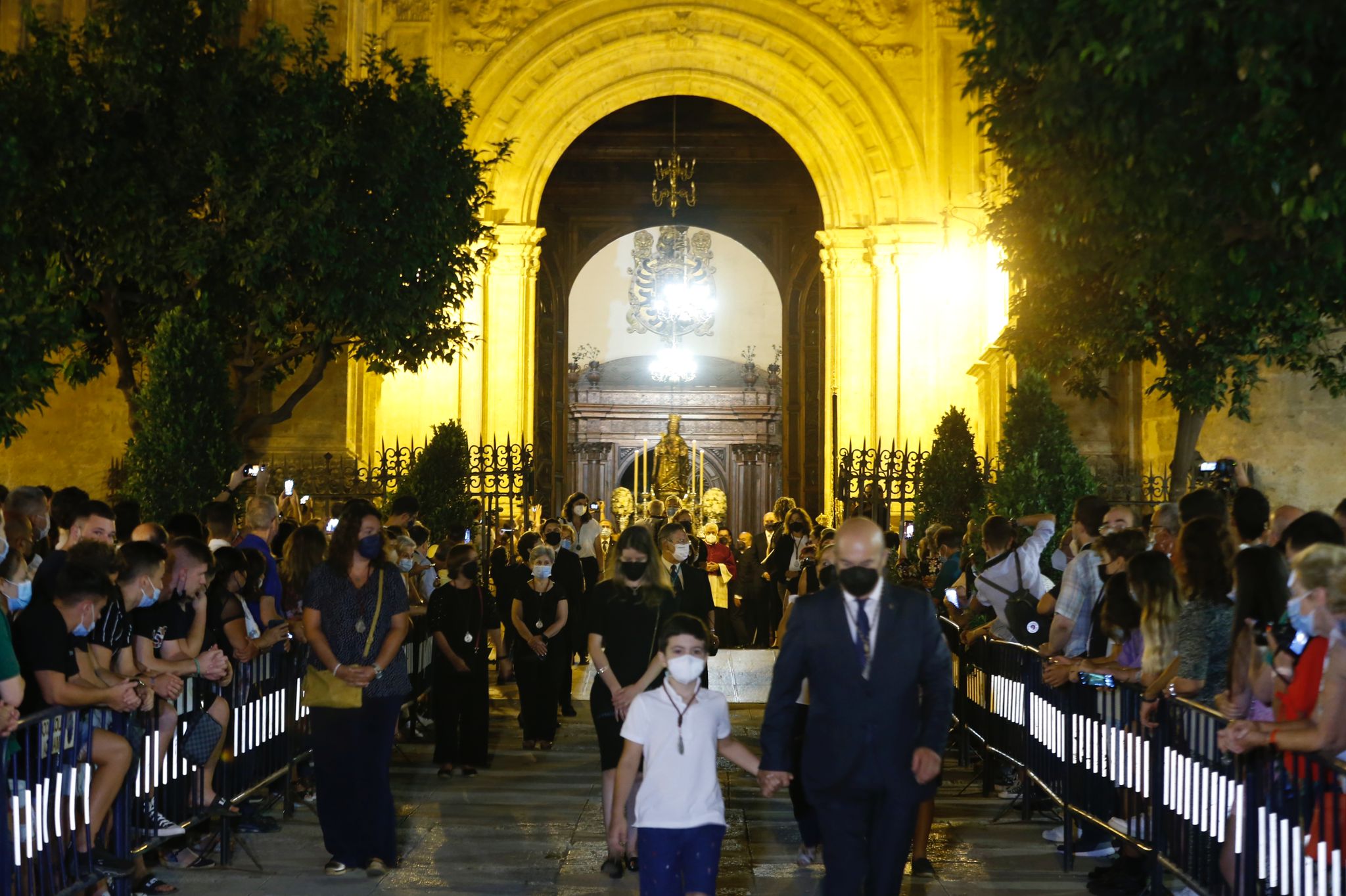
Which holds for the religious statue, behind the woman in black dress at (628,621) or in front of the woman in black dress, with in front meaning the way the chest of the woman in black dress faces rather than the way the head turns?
behind

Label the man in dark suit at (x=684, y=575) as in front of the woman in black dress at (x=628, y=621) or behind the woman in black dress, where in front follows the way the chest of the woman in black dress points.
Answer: behind

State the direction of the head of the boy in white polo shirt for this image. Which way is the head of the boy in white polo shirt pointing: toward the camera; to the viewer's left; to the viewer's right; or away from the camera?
toward the camera

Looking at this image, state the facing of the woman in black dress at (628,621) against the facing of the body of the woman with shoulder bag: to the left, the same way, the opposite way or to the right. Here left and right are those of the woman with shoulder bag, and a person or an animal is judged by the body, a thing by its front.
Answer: the same way

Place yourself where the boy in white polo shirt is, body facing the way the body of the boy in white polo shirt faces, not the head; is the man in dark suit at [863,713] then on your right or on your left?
on your left

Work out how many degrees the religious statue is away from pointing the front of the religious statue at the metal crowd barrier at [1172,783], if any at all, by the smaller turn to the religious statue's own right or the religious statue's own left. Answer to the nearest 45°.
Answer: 0° — it already faces it

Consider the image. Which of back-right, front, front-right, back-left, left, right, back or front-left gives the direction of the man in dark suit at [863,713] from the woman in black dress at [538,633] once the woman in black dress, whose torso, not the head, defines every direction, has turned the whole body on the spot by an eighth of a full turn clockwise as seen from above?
front-left

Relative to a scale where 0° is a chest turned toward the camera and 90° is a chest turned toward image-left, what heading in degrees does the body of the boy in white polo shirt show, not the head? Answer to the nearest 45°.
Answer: approximately 0°

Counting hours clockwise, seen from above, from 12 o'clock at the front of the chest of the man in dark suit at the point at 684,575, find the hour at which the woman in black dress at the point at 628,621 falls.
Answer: The woman in black dress is roughly at 12 o'clock from the man in dark suit.

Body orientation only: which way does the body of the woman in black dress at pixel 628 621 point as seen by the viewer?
toward the camera

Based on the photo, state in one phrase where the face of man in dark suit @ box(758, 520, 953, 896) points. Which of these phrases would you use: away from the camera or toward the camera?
toward the camera

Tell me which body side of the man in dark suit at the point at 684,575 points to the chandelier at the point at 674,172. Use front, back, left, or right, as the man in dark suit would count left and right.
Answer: back

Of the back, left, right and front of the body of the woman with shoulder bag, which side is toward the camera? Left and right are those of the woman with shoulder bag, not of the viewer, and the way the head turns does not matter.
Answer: front

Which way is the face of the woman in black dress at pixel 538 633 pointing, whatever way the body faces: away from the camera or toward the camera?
toward the camera

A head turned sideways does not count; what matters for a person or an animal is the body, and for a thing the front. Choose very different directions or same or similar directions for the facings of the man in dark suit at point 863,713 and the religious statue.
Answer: same or similar directions

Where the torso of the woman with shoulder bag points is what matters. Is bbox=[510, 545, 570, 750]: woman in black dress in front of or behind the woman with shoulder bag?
behind

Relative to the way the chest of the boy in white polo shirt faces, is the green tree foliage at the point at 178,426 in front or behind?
behind
